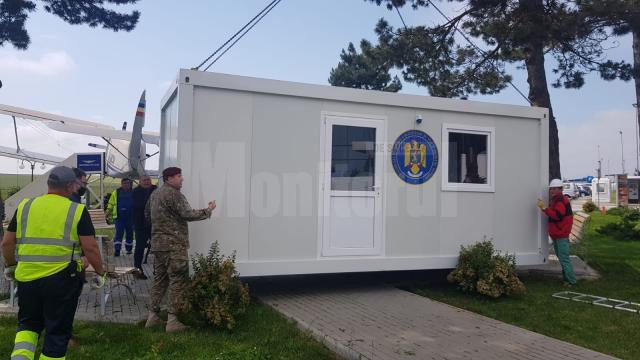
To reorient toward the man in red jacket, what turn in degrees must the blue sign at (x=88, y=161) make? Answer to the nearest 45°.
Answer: approximately 45° to its left

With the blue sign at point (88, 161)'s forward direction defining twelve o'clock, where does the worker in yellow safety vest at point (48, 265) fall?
The worker in yellow safety vest is roughly at 12 o'clock from the blue sign.

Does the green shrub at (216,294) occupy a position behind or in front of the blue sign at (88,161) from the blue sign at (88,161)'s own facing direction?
in front

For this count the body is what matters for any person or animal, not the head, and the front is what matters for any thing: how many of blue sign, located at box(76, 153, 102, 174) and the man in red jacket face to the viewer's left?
1

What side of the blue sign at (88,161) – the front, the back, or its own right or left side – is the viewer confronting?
front

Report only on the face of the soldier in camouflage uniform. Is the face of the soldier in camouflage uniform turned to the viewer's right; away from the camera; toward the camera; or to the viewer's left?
to the viewer's right

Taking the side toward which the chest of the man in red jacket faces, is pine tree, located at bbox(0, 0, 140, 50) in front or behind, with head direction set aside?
in front

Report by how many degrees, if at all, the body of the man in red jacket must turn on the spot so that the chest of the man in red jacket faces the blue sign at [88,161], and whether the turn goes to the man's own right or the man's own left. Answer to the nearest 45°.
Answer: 0° — they already face it

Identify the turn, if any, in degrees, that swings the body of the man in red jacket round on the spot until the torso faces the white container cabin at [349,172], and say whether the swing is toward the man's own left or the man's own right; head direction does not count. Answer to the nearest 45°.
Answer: approximately 45° to the man's own left

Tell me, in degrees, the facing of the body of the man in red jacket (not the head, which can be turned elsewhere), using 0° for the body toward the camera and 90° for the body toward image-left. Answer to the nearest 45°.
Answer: approximately 90°

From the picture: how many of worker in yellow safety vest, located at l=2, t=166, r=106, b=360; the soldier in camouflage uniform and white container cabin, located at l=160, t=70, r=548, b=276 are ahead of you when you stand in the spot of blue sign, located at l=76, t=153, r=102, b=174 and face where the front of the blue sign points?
3
